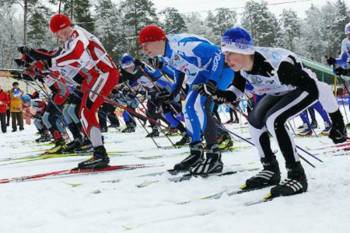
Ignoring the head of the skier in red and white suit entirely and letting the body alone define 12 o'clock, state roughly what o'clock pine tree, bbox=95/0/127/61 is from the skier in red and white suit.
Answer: The pine tree is roughly at 3 o'clock from the skier in red and white suit.

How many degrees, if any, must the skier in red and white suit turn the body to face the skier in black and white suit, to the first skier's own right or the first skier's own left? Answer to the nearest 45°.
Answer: approximately 135° to the first skier's own left

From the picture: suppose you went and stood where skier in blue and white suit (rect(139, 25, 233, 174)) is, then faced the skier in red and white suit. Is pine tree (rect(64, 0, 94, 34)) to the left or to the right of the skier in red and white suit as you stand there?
right

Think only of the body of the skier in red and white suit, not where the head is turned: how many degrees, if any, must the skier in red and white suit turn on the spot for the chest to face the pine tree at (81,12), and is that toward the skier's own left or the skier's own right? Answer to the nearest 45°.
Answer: approximately 90° to the skier's own right

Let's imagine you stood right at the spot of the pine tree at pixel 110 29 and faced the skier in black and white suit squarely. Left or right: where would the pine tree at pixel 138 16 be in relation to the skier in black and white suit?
left

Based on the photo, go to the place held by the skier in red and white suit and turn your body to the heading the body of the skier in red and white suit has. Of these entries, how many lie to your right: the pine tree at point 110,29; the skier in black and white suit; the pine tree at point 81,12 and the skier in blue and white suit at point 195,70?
2

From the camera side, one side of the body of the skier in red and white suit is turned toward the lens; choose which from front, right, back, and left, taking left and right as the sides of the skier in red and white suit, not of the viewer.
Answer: left

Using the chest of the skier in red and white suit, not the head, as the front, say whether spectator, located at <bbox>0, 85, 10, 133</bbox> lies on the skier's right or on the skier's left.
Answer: on the skier's right
